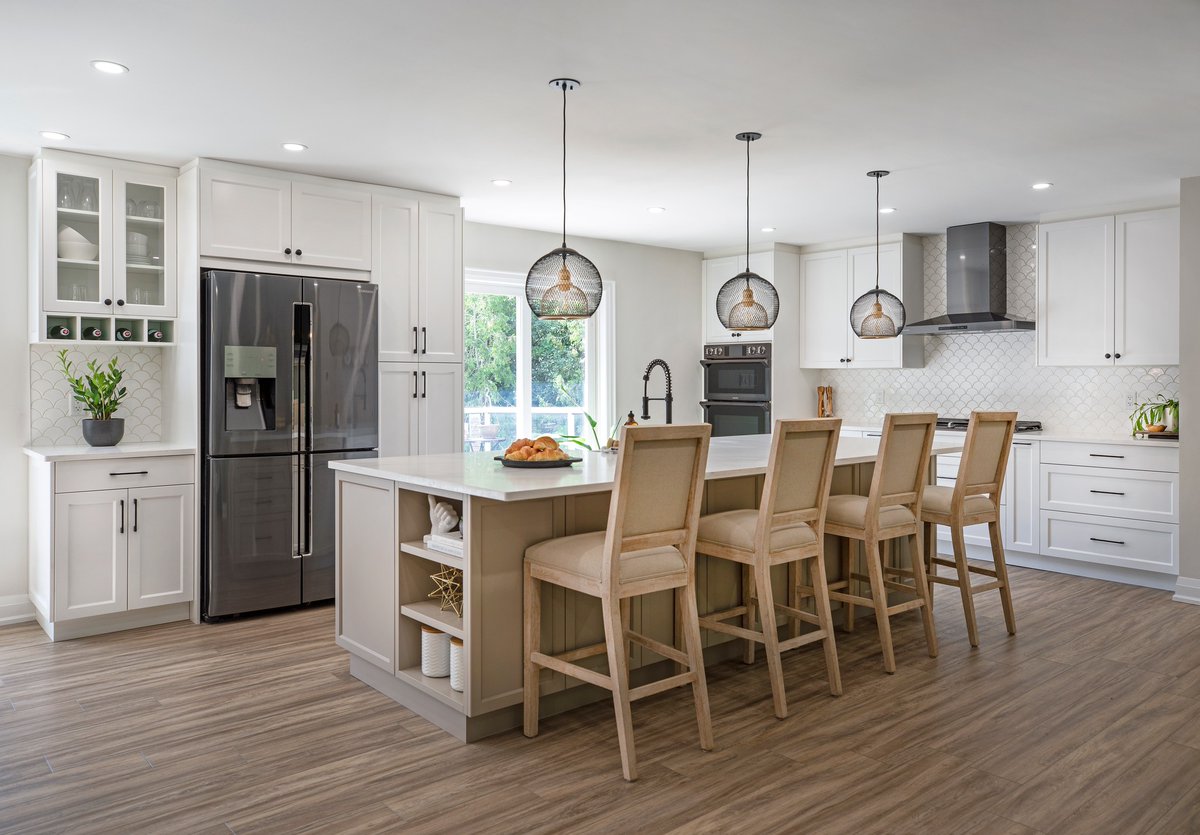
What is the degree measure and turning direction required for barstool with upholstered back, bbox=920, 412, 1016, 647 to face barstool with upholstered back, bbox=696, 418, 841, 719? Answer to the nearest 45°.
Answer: approximately 90° to its left

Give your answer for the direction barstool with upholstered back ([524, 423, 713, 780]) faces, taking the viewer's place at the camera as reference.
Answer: facing away from the viewer and to the left of the viewer

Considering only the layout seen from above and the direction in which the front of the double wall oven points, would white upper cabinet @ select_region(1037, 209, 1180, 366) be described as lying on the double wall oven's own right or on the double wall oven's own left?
on the double wall oven's own left

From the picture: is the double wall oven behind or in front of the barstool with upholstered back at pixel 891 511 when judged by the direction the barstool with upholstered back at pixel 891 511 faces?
in front

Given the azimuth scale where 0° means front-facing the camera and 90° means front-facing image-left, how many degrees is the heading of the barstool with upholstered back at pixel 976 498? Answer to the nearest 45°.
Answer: approximately 135°

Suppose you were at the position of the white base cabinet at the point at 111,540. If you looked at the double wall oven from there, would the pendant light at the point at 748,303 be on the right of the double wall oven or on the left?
right

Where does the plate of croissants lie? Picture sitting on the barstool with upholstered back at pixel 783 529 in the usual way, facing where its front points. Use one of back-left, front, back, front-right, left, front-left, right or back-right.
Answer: front-left

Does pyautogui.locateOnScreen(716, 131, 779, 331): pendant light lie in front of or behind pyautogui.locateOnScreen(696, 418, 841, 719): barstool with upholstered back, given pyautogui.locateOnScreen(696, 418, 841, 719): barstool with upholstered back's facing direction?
in front

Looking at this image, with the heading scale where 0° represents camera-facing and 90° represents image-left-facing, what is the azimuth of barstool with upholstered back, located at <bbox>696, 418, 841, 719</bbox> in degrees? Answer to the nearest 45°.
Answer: approximately 135°

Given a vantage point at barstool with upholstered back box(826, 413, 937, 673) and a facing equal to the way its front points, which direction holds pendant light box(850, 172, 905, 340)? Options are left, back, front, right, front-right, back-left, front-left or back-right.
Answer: front-right

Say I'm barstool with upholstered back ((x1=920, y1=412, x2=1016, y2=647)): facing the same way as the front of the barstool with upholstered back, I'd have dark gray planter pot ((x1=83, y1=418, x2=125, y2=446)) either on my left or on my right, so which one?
on my left

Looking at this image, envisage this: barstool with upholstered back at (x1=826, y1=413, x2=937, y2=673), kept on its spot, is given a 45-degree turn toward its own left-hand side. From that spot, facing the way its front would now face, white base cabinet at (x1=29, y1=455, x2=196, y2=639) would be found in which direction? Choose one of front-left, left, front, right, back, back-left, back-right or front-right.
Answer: front

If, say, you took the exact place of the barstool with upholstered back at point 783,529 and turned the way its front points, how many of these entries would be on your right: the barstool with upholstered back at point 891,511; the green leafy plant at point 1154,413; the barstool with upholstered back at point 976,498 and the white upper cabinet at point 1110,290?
4

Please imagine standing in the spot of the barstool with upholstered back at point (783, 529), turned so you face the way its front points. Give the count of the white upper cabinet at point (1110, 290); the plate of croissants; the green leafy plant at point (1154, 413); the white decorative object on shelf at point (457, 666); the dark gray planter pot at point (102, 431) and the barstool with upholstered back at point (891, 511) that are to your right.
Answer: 3

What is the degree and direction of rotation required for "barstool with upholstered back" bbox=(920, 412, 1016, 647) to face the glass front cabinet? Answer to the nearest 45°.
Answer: approximately 45° to its left

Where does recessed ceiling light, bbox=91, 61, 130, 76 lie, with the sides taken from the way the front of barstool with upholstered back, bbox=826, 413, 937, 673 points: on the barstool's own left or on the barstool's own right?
on the barstool's own left

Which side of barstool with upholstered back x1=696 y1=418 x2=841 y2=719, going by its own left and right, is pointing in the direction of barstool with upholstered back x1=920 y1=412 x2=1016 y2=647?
right

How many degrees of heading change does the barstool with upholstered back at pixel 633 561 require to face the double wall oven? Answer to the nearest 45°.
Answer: approximately 45° to its right

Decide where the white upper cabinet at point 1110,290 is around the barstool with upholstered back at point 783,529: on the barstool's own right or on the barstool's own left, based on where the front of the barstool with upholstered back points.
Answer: on the barstool's own right
